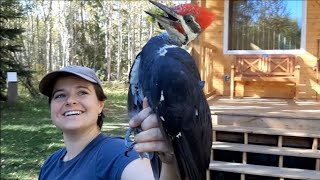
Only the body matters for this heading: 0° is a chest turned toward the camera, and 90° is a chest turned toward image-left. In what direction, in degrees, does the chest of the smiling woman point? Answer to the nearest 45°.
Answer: approximately 45°

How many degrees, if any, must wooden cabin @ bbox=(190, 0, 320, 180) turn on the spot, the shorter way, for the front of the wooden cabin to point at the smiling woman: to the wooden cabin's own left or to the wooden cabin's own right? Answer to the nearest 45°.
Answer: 0° — it already faces them

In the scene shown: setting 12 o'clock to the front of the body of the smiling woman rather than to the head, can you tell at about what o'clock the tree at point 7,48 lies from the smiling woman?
The tree is roughly at 4 o'clock from the smiling woman.

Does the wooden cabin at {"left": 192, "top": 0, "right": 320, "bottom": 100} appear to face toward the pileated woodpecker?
yes

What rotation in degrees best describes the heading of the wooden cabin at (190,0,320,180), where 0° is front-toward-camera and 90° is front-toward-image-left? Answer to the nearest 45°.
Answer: approximately 0°

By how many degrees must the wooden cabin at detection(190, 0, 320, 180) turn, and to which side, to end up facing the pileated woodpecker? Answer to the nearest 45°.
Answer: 0° — it already faces it

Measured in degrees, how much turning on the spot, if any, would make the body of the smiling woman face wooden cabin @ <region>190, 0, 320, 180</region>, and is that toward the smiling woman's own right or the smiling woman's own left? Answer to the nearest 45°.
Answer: approximately 180°

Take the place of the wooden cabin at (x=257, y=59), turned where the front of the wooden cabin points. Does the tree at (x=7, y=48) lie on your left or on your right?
on your right

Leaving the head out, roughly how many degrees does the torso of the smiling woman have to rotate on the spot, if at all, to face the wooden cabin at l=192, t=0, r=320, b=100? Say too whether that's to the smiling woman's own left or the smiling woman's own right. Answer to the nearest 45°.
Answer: approximately 180°

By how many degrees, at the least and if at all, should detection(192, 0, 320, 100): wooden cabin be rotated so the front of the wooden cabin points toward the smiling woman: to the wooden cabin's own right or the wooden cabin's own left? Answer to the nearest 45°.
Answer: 0° — it already faces them
